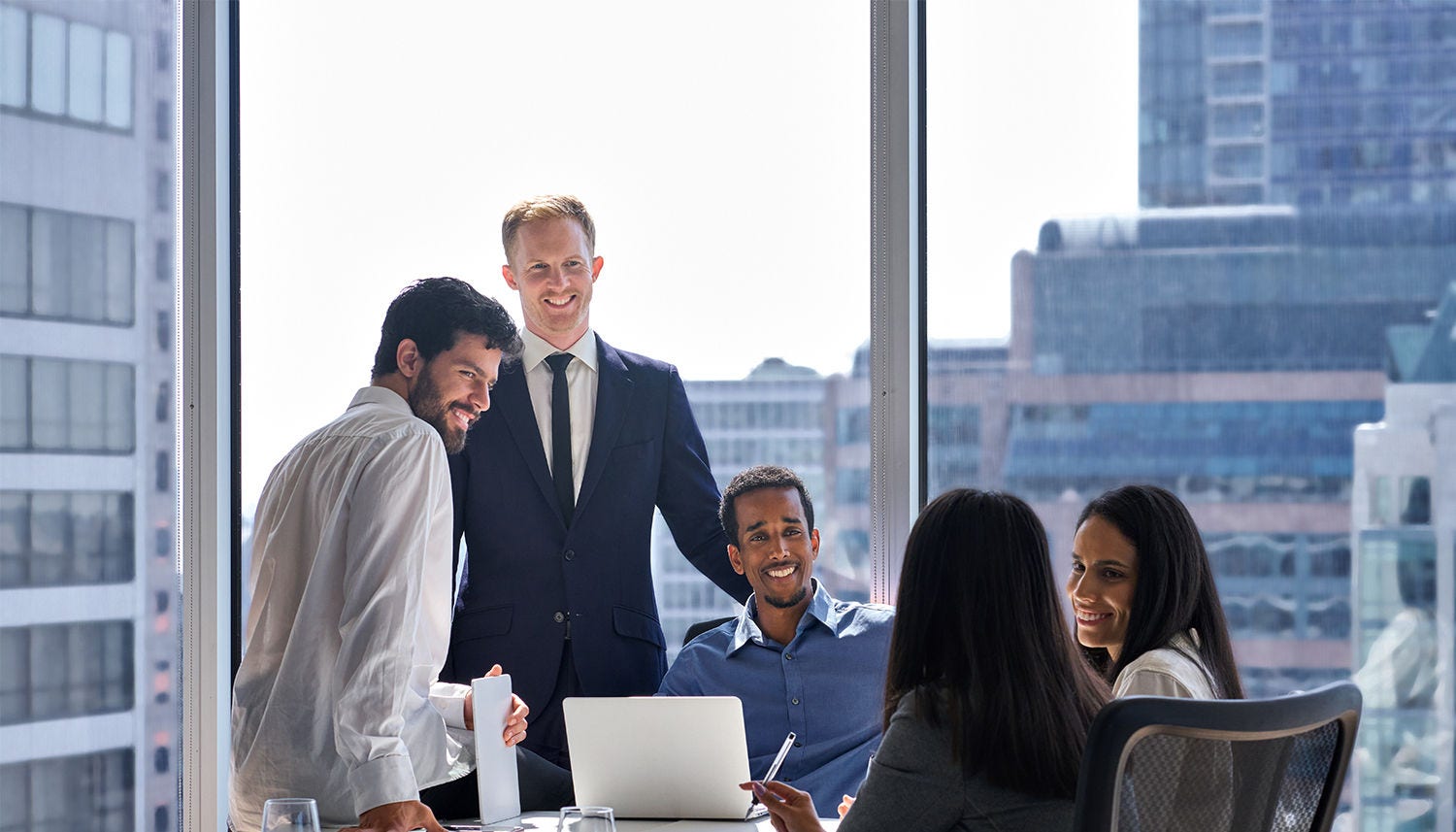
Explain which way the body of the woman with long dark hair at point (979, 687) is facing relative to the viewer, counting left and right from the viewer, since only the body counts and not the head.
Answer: facing away from the viewer and to the left of the viewer

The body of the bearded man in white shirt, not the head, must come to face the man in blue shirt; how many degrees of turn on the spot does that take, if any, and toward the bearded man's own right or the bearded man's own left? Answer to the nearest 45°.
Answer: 0° — they already face them

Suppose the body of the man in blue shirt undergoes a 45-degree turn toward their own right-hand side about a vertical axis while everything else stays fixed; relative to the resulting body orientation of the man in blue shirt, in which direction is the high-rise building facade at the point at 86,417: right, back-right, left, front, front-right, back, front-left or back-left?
front-right

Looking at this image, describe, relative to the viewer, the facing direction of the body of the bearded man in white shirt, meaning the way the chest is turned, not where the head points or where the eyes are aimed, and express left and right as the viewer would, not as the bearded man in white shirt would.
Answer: facing away from the viewer and to the right of the viewer

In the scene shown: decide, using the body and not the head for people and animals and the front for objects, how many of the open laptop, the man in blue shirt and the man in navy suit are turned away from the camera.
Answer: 1

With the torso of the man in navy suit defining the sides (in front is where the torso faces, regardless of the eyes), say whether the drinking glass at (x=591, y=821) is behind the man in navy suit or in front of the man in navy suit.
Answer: in front

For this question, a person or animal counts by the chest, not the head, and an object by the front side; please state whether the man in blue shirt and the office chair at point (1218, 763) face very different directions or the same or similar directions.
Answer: very different directions

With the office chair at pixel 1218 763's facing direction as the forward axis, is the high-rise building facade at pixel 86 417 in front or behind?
in front

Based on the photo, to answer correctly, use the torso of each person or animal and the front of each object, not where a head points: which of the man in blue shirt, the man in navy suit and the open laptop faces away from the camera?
the open laptop

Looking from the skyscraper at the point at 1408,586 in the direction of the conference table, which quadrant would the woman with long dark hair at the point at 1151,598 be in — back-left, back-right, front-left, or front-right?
front-left

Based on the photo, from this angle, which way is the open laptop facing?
away from the camera

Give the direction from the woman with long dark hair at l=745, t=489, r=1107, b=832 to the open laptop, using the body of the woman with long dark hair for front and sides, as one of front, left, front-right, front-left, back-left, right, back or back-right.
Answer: front

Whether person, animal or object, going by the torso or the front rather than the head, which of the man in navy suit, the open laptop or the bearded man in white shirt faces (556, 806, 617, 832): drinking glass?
the man in navy suit

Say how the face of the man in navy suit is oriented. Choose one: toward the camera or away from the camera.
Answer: toward the camera

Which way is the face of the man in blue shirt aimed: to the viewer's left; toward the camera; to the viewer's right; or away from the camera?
toward the camera

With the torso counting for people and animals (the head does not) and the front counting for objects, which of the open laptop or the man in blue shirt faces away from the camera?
the open laptop

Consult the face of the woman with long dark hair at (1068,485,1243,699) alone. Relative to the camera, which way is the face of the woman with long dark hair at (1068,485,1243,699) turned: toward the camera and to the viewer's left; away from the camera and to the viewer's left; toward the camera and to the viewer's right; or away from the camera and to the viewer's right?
toward the camera and to the viewer's left

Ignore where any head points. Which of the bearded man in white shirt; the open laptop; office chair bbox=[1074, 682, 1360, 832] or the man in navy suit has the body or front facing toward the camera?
the man in navy suit

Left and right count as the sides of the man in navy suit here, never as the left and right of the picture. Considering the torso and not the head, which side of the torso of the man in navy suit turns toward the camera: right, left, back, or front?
front
